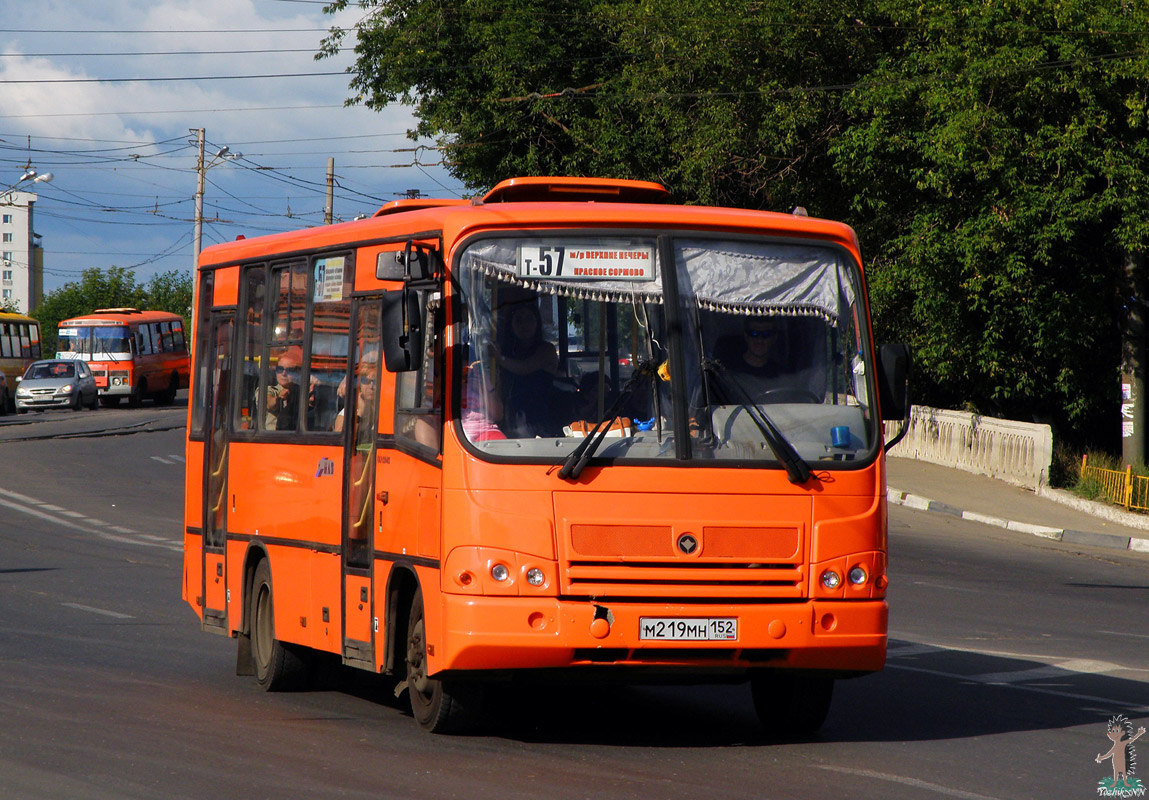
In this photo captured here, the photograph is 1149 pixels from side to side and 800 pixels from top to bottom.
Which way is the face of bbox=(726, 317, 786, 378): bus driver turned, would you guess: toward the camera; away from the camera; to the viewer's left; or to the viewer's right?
toward the camera

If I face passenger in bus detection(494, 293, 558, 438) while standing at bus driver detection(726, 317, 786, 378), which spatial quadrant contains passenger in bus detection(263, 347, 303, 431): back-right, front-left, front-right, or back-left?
front-right

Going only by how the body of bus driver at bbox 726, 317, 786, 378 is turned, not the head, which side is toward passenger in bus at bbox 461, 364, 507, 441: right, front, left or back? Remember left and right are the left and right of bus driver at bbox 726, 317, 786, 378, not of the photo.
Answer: right

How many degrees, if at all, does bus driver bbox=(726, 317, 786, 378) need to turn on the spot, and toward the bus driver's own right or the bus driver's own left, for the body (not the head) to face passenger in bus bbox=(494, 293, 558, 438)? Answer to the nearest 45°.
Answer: approximately 90° to the bus driver's own right

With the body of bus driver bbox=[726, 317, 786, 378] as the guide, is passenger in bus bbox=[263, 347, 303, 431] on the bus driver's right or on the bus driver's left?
on the bus driver's right

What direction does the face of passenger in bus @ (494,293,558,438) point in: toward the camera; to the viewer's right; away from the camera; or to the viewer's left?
toward the camera

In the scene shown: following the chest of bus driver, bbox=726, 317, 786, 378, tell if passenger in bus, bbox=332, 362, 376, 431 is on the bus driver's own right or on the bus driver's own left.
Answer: on the bus driver's own right

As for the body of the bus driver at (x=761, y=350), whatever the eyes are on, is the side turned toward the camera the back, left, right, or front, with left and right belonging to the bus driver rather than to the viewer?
front

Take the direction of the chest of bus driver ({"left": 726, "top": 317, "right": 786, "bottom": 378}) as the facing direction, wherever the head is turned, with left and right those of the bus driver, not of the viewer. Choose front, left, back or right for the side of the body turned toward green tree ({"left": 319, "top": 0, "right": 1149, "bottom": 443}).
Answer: back

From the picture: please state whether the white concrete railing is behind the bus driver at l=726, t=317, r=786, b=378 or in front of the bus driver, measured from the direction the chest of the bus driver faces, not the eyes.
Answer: behind
